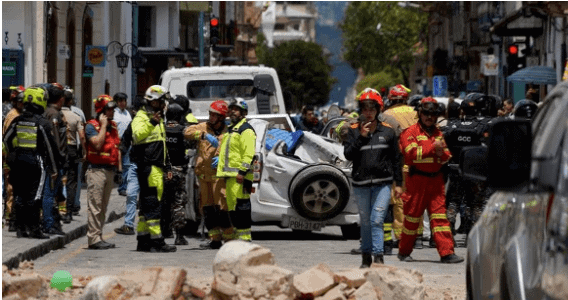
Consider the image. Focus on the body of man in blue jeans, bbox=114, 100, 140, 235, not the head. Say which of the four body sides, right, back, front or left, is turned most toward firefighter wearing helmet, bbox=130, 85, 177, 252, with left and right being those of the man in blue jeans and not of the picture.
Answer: left

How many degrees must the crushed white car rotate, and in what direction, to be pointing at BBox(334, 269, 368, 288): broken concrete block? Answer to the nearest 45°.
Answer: approximately 180°

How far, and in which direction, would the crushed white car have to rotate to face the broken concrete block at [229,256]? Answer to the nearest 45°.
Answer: approximately 180°

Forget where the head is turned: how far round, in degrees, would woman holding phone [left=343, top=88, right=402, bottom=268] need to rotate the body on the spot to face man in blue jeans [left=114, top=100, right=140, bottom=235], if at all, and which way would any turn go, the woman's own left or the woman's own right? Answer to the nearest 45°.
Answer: approximately 135° to the woman's own right

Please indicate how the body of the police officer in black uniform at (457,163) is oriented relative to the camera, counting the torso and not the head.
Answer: away from the camera
